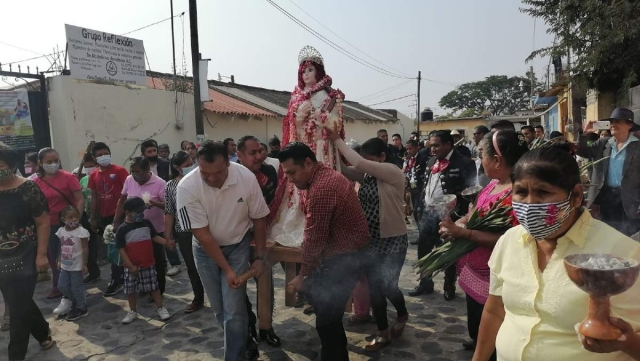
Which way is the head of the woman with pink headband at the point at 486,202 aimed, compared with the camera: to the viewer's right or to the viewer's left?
to the viewer's left

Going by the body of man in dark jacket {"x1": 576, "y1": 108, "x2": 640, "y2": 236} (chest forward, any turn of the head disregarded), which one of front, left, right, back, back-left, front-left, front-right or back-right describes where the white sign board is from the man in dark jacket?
front-right

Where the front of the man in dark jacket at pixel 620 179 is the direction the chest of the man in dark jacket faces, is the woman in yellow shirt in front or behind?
in front

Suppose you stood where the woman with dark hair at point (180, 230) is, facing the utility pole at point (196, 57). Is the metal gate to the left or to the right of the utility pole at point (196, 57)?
left

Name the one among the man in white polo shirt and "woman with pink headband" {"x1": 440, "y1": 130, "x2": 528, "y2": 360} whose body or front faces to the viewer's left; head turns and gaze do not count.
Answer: the woman with pink headband

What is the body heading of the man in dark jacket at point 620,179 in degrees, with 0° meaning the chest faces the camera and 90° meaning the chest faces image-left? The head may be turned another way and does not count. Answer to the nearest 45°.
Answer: approximately 45°

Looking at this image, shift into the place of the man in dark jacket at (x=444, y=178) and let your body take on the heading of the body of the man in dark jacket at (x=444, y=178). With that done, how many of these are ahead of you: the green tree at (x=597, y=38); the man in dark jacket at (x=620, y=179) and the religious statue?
1

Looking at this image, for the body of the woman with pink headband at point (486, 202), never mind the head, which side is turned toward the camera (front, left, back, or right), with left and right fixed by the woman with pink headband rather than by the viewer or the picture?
left
